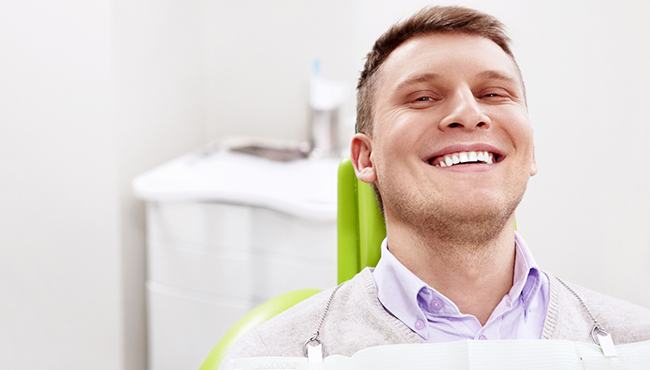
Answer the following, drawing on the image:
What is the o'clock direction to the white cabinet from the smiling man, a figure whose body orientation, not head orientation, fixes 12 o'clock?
The white cabinet is roughly at 5 o'clock from the smiling man.

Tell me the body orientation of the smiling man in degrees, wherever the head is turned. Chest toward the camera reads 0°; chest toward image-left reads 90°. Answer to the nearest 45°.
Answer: approximately 0°
